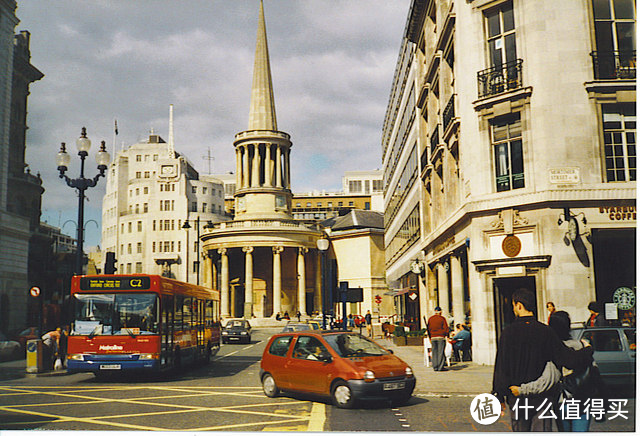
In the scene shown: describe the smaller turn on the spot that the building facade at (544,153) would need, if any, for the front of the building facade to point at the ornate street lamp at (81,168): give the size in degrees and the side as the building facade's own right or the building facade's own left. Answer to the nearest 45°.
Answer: approximately 45° to the building facade's own right

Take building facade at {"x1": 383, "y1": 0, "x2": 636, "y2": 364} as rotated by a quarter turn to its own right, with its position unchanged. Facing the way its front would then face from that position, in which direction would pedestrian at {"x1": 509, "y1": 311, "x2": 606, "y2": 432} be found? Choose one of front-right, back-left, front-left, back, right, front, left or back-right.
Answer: back-left

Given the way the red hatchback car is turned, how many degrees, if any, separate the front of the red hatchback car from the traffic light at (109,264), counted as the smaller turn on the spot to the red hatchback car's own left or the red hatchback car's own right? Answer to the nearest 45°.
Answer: approximately 180°

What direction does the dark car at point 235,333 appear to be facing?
toward the camera

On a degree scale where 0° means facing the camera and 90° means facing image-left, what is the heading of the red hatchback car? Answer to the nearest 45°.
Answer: approximately 315°

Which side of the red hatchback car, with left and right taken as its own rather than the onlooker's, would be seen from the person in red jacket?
left

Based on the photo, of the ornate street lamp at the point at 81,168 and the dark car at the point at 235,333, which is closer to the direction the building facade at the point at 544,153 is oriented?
the ornate street lamp

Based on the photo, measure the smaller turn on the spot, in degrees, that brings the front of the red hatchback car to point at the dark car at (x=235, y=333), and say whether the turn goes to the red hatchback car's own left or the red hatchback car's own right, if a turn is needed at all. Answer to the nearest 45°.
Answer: approximately 135° to the red hatchback car's own left

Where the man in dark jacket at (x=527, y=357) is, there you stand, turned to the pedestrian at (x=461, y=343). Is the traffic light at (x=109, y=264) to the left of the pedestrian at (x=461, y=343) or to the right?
left

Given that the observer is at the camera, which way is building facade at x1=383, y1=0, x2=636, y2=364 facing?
facing the viewer and to the left of the viewer

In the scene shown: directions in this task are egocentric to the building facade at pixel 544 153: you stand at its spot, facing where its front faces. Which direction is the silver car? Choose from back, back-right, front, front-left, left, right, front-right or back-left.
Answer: front-left

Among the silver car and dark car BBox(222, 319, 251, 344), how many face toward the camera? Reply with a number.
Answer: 1

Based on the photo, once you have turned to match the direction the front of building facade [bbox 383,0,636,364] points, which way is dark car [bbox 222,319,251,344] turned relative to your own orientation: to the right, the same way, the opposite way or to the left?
to the left
